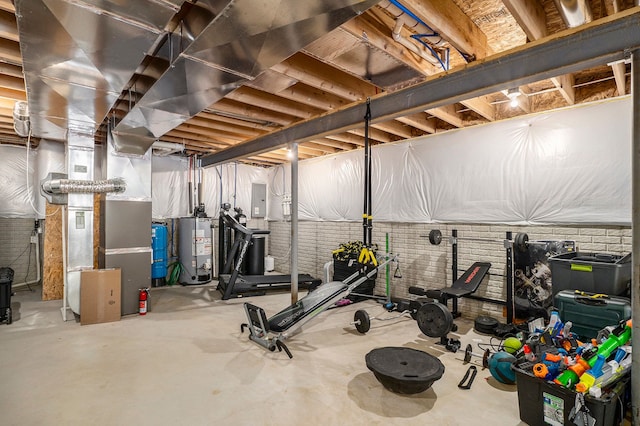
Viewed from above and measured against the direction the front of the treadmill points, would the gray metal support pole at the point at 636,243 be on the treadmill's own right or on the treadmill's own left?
on the treadmill's own left

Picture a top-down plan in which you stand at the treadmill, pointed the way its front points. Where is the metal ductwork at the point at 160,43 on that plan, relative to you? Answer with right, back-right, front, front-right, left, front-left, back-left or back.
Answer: left

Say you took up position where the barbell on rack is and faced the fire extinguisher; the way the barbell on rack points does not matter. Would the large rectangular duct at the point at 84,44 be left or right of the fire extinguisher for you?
left

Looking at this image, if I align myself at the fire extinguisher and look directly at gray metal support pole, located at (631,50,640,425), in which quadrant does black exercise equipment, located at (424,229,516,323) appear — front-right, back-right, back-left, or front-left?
front-left

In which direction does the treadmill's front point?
to the viewer's left

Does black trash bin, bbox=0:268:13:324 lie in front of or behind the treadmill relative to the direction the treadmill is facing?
in front

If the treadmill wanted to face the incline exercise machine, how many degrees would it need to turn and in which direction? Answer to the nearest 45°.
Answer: approximately 90° to its left

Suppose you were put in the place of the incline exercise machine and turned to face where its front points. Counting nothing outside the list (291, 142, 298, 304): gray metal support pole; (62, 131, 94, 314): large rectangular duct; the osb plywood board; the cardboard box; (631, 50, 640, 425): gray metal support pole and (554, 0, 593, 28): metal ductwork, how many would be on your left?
2

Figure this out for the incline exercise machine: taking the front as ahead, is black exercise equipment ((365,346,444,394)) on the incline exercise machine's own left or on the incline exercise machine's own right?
on the incline exercise machine's own left

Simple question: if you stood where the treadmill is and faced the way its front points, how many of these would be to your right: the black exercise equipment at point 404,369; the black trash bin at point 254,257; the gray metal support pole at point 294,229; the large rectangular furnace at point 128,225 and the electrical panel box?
2

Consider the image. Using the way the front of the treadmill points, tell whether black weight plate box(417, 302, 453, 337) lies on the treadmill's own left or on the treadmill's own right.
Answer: on the treadmill's own left

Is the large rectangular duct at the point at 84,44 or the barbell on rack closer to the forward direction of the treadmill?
the large rectangular duct

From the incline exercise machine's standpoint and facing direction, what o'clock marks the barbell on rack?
The barbell on rack is roughly at 7 o'clock from the incline exercise machine.

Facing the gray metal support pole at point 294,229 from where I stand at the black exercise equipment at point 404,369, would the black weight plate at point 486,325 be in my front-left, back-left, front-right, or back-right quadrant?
front-right
